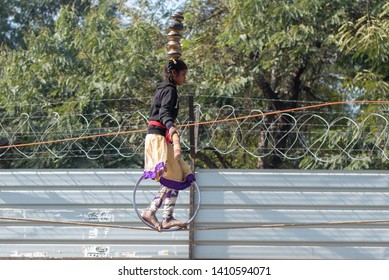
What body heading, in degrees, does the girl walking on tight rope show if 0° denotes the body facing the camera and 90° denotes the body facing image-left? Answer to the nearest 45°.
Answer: approximately 270°

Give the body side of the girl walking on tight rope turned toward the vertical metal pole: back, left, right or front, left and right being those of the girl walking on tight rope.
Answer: left

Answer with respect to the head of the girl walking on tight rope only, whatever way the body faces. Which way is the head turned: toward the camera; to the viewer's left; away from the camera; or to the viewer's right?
to the viewer's right

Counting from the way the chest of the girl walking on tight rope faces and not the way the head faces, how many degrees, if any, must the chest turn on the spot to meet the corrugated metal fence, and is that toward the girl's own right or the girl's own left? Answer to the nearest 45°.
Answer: approximately 90° to the girl's own left
